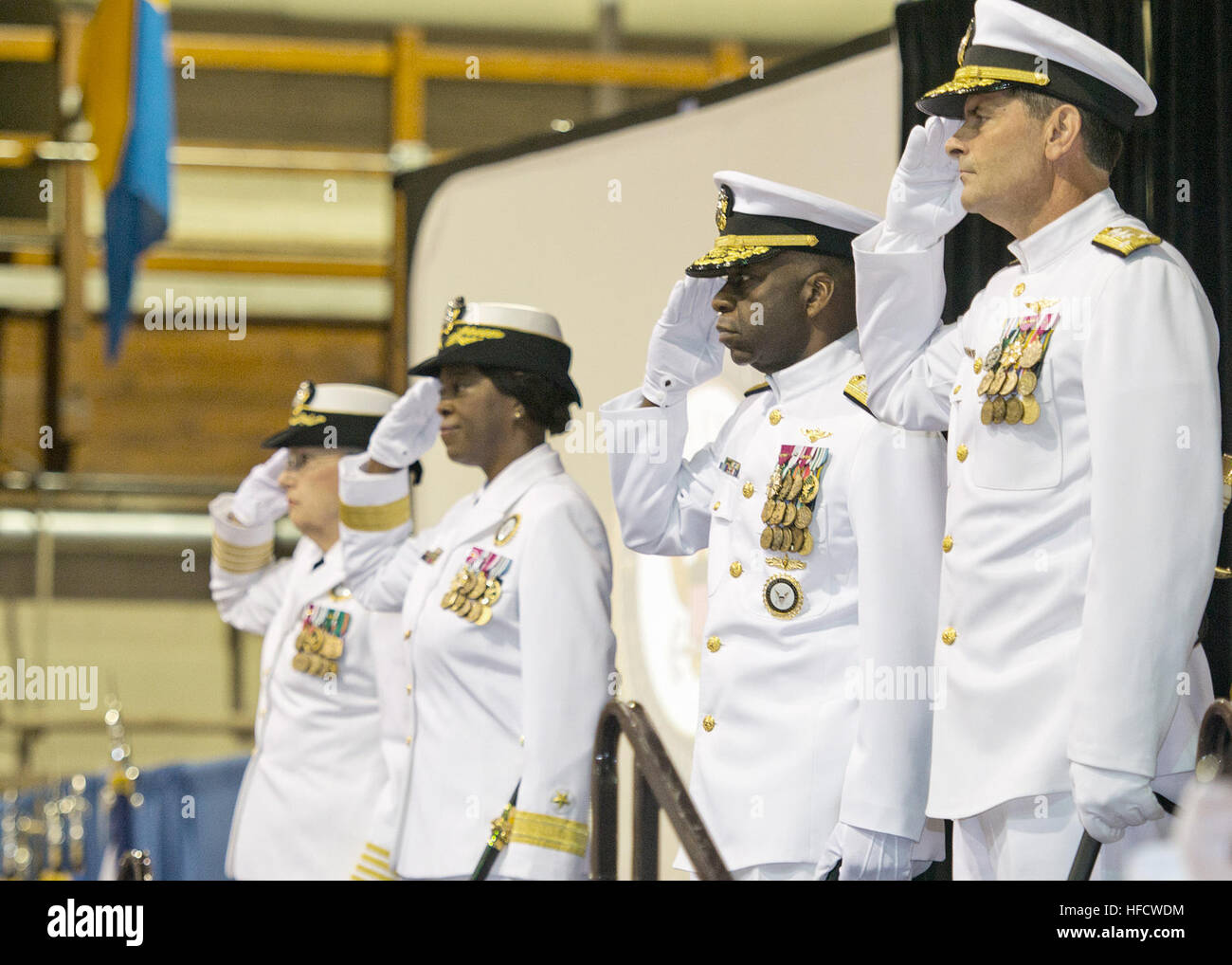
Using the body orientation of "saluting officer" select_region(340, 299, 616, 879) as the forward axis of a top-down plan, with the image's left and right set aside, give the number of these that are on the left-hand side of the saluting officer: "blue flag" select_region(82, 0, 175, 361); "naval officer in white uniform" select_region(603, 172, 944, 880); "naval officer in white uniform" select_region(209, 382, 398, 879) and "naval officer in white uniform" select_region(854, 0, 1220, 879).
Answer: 2

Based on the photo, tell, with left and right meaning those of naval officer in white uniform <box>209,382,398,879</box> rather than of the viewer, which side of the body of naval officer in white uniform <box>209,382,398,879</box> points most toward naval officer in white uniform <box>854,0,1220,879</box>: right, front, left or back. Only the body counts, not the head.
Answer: left

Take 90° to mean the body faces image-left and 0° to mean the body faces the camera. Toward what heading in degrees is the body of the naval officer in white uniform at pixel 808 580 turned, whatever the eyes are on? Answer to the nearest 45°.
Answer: approximately 45°

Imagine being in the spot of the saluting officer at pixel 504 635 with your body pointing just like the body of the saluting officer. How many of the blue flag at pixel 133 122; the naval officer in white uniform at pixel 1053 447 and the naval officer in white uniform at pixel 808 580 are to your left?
2

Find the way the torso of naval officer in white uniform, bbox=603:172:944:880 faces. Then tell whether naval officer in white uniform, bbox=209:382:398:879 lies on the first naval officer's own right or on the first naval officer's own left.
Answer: on the first naval officer's own right

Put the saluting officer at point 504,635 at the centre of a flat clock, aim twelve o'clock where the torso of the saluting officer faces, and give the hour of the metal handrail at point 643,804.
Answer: The metal handrail is roughly at 10 o'clock from the saluting officer.

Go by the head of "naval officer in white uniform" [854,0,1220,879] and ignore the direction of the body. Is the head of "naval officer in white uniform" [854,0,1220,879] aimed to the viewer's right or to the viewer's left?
to the viewer's left

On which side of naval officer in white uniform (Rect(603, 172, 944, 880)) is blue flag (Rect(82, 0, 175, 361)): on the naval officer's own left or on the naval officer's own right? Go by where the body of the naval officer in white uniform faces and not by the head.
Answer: on the naval officer's own right

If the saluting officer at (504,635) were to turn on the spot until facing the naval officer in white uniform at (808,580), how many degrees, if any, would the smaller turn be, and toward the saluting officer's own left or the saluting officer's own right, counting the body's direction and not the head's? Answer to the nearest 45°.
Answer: approximately 90° to the saluting officer's own left

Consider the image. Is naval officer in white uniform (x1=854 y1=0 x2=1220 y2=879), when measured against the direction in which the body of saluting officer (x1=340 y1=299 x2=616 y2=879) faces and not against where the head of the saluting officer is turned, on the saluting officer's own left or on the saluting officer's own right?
on the saluting officer's own left

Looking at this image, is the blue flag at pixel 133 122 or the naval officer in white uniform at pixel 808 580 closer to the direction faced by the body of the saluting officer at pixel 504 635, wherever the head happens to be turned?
the naval officer in white uniform
